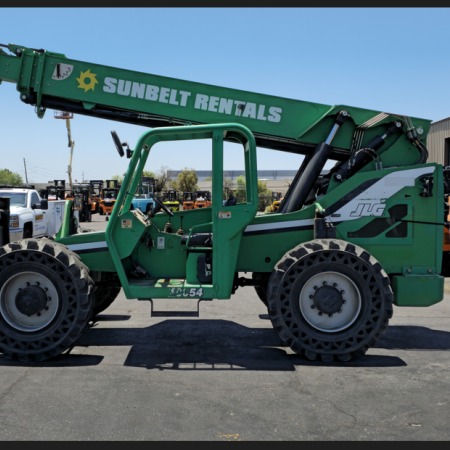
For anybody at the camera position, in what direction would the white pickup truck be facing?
facing the viewer and to the left of the viewer
